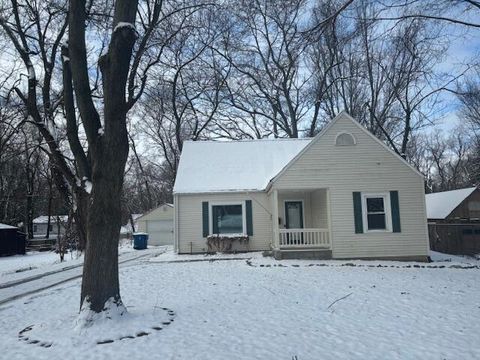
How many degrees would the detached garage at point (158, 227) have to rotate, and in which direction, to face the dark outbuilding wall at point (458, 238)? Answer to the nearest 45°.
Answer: approximately 45° to its left

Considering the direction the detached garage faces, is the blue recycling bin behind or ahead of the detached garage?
ahead

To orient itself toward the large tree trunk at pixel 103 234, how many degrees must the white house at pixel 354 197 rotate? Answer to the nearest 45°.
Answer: approximately 45° to its right

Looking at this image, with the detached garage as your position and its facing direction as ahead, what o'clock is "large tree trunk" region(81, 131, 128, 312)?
The large tree trunk is roughly at 12 o'clock from the detached garage.

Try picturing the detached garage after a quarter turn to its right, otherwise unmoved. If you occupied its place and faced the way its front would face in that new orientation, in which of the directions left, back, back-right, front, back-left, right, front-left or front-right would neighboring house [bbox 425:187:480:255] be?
back-left

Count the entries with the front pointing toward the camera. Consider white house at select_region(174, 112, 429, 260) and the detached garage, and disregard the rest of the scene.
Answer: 2

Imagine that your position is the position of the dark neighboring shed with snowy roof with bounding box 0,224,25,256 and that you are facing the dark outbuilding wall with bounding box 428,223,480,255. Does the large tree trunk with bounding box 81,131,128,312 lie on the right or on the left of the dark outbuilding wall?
right

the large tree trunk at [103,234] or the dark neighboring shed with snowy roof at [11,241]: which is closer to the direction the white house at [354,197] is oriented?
the large tree trunk

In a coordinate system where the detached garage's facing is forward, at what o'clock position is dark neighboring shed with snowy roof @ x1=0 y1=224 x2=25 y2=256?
The dark neighboring shed with snowy roof is roughly at 2 o'clock from the detached garage.

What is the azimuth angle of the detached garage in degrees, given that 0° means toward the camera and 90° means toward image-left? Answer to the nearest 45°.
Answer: approximately 0°

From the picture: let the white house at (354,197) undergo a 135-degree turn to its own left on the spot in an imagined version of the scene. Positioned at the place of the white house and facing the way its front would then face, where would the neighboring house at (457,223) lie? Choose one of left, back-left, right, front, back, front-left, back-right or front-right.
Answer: front

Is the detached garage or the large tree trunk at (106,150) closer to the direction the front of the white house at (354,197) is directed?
the large tree trunk

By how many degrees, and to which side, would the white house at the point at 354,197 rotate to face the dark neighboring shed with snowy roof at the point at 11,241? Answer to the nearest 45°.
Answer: approximately 90° to its right
